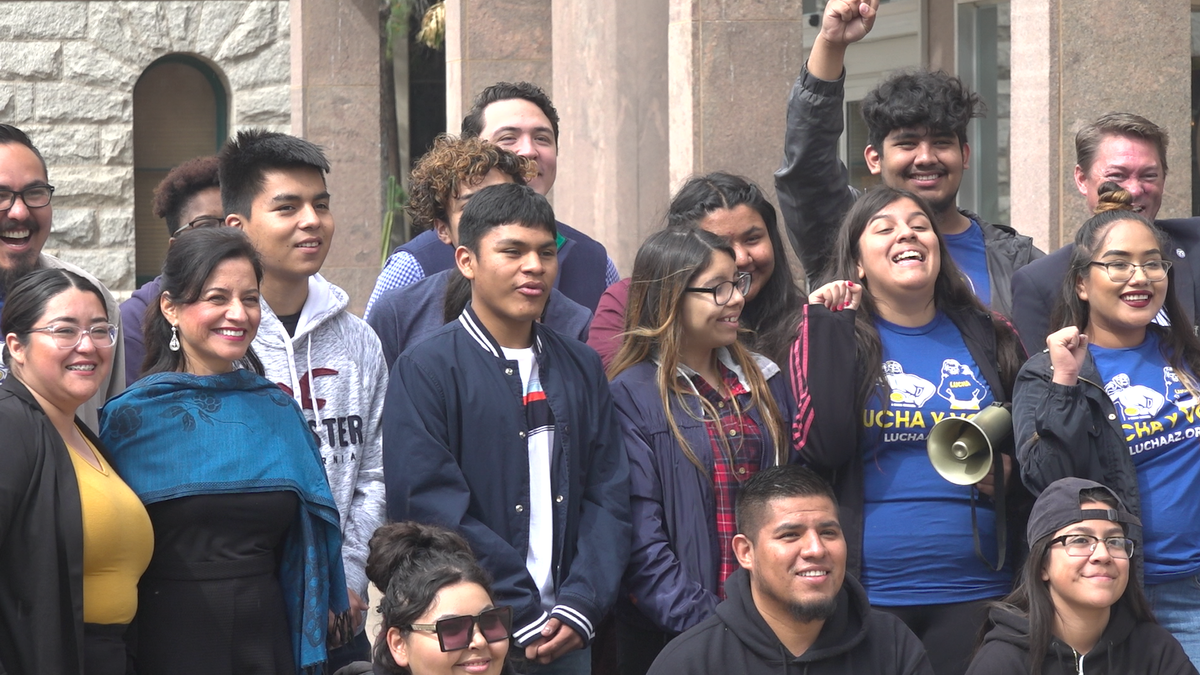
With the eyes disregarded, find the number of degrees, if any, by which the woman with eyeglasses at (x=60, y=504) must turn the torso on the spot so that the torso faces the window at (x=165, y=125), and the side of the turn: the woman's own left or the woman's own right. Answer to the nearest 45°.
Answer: approximately 135° to the woman's own left

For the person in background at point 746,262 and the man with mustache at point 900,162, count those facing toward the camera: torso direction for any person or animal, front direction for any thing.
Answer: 2

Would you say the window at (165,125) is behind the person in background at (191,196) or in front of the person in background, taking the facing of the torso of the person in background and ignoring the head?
behind

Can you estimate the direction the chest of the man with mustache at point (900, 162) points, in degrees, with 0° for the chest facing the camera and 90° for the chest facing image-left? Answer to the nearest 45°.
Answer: approximately 0°

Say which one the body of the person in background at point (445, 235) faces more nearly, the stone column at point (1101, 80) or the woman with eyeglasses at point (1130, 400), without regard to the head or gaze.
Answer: the woman with eyeglasses

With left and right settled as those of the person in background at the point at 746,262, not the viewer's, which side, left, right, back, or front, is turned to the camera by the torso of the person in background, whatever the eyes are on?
front

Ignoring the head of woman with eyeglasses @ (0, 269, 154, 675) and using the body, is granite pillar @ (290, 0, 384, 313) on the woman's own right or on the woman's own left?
on the woman's own left

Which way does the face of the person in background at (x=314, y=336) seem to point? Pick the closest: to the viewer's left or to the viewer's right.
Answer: to the viewer's right

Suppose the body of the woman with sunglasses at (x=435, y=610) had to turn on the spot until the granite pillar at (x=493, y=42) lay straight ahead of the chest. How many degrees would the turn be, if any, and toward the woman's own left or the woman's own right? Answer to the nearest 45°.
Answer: approximately 135° to the woman's own left

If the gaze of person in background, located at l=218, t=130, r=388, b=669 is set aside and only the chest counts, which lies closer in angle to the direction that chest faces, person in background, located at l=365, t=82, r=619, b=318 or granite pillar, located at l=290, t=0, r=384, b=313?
the person in background
